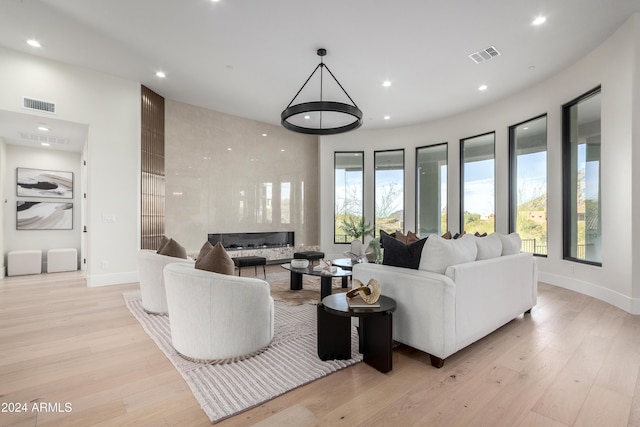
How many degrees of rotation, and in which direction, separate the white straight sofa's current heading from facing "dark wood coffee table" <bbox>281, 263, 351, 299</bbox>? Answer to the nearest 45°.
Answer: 0° — it already faces it

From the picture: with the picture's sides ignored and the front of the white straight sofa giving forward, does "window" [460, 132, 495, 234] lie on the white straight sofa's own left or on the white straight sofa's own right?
on the white straight sofa's own right

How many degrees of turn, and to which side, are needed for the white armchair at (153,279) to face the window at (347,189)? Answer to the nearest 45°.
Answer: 0° — it already faces it

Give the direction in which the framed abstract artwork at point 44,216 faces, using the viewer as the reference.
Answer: facing the viewer

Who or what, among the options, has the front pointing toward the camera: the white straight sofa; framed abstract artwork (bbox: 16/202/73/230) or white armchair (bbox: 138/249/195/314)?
the framed abstract artwork

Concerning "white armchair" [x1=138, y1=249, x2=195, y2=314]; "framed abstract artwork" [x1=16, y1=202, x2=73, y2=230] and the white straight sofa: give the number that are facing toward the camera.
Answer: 1

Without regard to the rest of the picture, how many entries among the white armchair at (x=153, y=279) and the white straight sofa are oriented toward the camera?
0

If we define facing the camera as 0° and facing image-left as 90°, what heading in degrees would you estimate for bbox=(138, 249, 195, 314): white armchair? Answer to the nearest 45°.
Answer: approximately 225°

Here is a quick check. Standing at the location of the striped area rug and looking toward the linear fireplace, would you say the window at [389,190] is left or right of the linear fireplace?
right

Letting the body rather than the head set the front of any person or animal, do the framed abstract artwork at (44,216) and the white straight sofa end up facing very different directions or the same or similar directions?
very different directions

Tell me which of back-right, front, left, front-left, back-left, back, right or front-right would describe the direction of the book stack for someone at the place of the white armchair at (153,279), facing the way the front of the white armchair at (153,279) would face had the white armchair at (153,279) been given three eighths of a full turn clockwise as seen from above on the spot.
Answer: front-left

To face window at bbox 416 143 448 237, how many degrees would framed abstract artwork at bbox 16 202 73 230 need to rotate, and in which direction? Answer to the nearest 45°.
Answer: approximately 45° to its left

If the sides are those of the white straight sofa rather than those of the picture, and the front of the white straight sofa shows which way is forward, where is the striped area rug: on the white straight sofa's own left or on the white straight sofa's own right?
on the white straight sofa's own left
